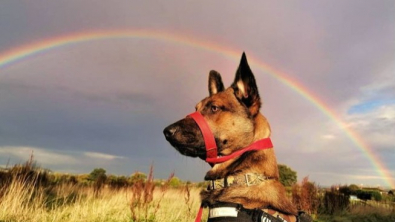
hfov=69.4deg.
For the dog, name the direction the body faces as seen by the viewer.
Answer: to the viewer's left
